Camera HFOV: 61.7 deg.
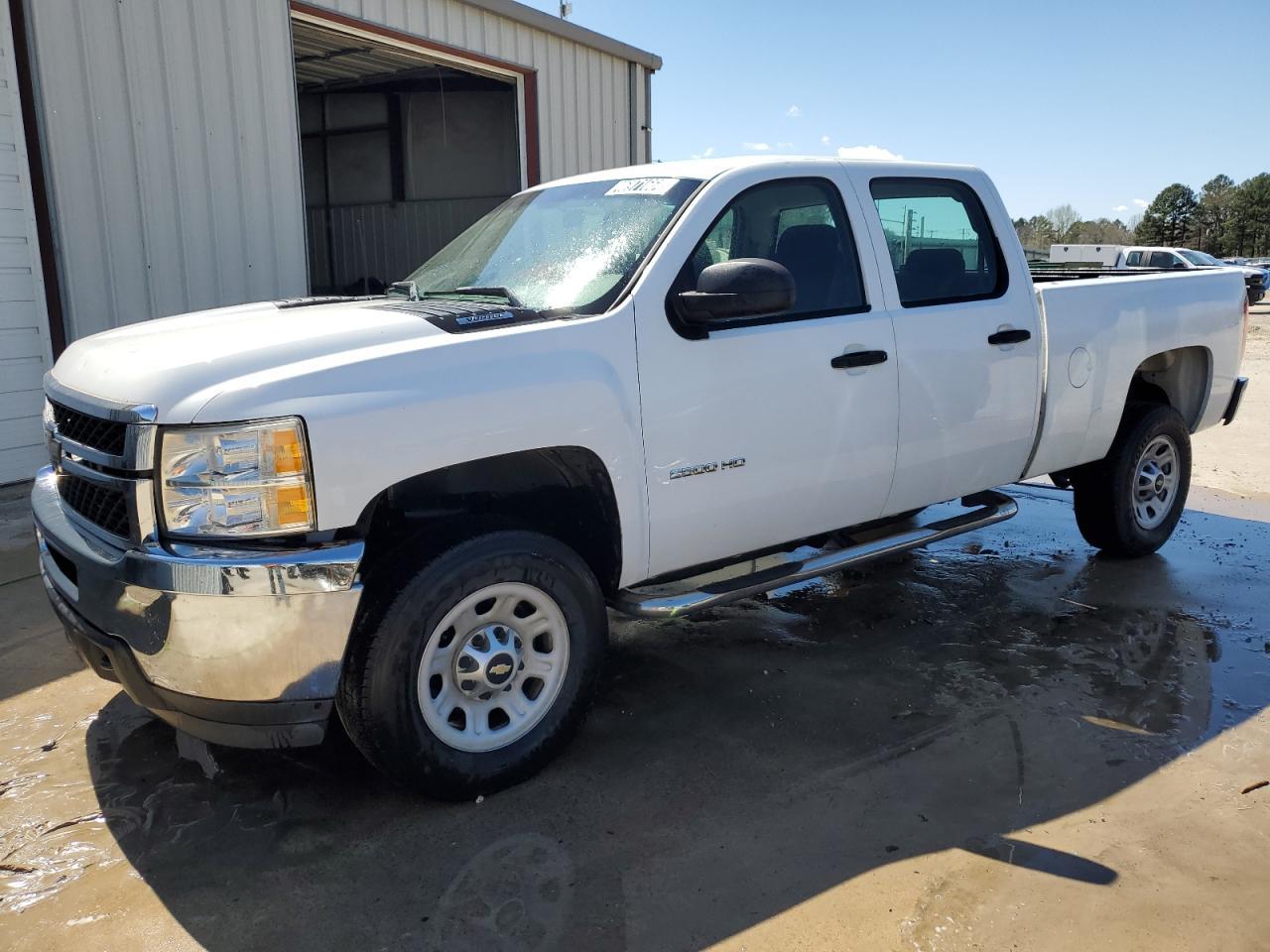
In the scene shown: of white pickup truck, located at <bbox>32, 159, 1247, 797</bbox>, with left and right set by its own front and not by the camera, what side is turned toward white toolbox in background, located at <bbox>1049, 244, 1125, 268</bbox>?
back

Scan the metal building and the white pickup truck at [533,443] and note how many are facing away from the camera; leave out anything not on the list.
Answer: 0

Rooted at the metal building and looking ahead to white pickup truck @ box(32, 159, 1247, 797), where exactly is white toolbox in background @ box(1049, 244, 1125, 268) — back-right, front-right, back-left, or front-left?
back-left

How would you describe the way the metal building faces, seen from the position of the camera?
facing the viewer and to the right of the viewer

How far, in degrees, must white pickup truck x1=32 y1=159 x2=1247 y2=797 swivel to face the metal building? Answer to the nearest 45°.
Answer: approximately 90° to its right

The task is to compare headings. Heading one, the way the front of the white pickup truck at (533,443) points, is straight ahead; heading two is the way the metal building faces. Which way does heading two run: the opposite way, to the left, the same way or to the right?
to the left

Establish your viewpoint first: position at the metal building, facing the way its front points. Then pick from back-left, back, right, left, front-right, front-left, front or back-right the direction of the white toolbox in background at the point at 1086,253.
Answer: left

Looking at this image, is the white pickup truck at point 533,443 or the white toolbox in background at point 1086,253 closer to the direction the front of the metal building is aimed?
the white pickup truck

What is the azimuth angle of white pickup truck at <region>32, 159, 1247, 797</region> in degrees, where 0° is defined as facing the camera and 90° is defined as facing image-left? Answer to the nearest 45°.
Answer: approximately 45°

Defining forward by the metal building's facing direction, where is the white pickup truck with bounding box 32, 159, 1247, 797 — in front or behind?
in front
